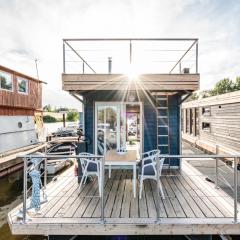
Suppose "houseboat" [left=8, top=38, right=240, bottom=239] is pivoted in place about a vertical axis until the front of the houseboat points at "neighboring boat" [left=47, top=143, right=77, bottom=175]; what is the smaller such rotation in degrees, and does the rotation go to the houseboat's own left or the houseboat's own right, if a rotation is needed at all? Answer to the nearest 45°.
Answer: approximately 135° to the houseboat's own right

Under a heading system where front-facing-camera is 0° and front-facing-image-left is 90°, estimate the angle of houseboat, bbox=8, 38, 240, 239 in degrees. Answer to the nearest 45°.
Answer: approximately 0°

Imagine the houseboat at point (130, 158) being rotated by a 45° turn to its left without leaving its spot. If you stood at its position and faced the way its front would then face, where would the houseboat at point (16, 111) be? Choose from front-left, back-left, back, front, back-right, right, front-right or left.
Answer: back

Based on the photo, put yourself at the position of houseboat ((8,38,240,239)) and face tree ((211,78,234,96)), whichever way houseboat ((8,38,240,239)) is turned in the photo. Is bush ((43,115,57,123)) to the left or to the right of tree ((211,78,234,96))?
left

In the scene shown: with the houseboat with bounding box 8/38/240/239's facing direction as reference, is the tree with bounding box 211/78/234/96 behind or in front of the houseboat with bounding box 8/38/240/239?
behind

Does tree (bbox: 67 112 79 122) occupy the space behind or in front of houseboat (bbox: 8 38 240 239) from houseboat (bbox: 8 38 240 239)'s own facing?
behind

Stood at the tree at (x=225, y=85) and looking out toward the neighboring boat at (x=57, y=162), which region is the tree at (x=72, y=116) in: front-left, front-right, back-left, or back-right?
front-right

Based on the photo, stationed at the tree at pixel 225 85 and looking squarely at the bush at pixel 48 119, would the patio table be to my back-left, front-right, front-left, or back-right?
front-left
